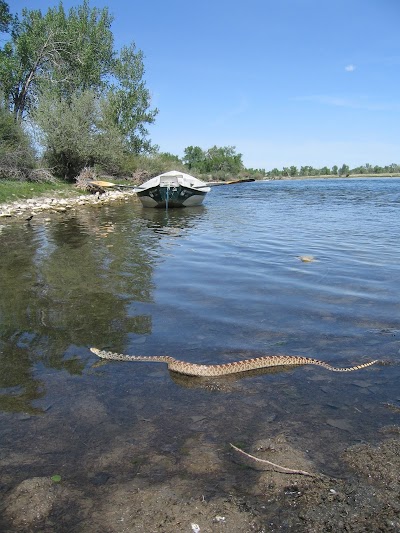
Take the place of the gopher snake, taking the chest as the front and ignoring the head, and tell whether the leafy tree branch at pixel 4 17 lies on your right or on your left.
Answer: on your right

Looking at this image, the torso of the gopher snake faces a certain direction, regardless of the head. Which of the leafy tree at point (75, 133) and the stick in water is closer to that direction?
the leafy tree

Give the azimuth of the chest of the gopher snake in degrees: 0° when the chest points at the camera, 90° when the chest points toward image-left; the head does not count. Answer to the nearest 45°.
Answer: approximately 90°

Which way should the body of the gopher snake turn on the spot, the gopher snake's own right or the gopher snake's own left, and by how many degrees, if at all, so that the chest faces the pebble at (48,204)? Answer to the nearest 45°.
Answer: approximately 45° to the gopher snake's own right

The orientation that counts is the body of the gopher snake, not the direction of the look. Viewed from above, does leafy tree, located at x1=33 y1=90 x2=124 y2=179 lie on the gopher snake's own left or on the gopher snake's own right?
on the gopher snake's own right

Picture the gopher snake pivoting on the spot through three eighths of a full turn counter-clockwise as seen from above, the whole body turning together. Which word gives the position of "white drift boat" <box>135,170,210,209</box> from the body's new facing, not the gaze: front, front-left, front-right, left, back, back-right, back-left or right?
back-left

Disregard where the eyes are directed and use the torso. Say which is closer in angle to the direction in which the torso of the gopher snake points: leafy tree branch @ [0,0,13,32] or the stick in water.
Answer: the leafy tree branch

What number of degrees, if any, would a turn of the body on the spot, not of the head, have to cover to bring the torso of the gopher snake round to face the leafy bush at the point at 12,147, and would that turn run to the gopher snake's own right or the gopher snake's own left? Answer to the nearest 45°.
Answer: approximately 45° to the gopher snake's own right
